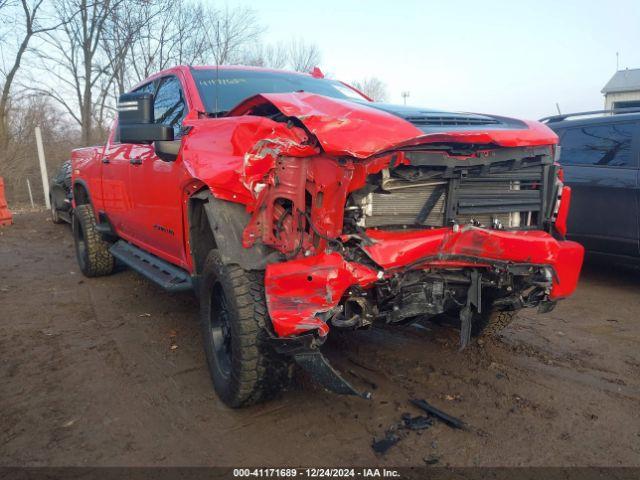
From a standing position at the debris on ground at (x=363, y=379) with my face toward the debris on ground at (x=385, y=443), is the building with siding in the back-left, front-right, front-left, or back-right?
back-left

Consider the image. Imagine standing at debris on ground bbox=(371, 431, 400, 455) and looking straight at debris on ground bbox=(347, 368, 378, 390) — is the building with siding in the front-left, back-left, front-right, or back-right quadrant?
front-right

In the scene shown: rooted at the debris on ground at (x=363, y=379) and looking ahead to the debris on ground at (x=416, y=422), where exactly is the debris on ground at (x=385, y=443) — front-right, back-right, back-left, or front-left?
front-right

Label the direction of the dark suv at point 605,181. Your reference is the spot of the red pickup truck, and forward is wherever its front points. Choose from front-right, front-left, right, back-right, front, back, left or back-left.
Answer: left

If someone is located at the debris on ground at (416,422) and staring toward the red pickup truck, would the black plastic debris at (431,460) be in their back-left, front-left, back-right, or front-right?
back-left
